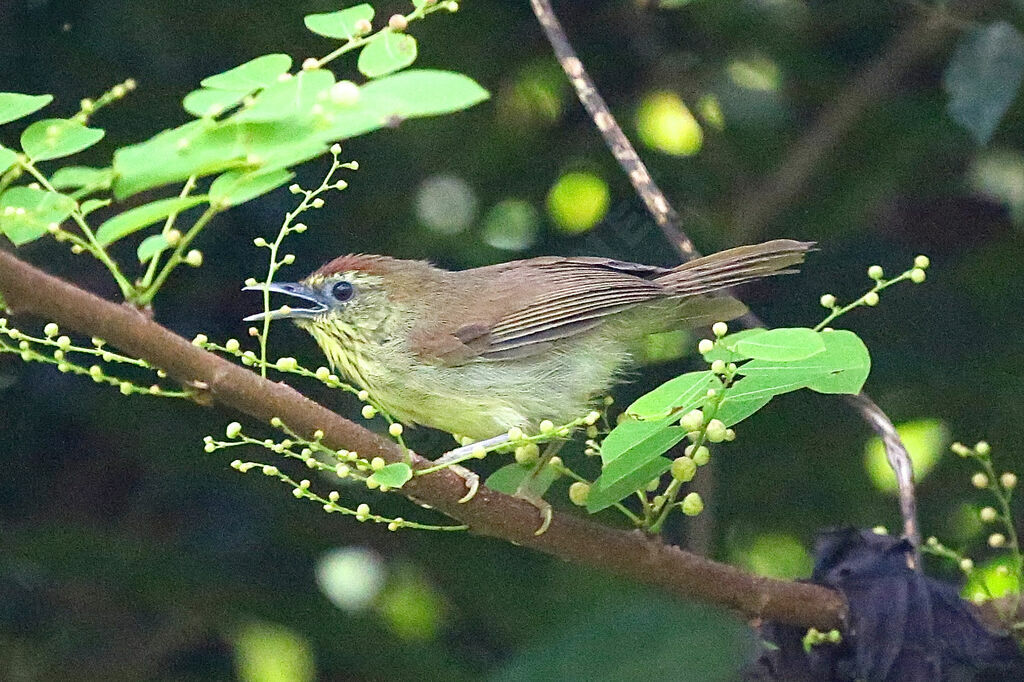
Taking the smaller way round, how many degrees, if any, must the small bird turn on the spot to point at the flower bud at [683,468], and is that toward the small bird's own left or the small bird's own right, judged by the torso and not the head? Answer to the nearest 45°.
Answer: approximately 180°

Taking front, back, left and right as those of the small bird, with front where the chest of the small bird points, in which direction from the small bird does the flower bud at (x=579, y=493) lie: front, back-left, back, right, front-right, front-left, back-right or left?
back

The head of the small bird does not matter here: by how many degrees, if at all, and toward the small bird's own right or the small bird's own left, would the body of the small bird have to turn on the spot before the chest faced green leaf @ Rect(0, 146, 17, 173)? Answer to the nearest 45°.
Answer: approximately 45° to the small bird's own left

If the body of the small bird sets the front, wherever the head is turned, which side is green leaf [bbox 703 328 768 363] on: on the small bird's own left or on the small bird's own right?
on the small bird's own left

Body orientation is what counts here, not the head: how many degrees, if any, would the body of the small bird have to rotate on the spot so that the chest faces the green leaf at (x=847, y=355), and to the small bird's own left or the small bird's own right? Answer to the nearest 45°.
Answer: approximately 135° to the small bird's own left

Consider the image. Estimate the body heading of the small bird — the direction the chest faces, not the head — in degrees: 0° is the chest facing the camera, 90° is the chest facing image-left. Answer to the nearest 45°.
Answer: approximately 90°
